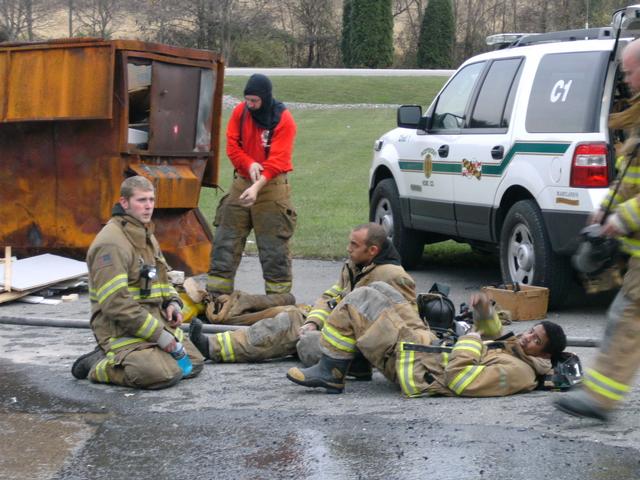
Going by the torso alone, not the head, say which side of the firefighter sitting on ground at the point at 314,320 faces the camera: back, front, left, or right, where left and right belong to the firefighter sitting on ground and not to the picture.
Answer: left

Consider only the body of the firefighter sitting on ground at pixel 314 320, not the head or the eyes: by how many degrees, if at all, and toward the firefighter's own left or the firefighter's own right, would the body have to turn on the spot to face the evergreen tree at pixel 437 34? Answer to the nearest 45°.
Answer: approximately 90° to the firefighter's own right

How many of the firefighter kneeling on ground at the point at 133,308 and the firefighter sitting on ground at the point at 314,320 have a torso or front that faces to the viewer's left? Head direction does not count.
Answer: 1

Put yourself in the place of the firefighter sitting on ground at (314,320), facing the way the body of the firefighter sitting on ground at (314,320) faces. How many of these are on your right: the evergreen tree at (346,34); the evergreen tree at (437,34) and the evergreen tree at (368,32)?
3

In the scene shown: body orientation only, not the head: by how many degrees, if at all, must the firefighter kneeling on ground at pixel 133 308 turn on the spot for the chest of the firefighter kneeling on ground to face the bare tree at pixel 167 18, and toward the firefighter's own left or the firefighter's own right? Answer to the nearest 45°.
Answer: approximately 135° to the firefighter's own left

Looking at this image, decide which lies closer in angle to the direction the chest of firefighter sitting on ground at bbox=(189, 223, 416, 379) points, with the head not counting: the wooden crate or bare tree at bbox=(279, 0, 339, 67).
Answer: the bare tree

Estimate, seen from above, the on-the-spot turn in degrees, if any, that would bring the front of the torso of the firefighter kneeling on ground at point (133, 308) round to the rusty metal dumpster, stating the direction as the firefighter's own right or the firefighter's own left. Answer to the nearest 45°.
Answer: approximately 135° to the firefighter's own left

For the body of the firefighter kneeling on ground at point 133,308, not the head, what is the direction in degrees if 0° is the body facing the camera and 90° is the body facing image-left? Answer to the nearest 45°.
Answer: approximately 315°

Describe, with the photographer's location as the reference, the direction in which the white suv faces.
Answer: facing away from the viewer and to the left of the viewer
